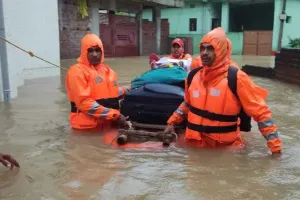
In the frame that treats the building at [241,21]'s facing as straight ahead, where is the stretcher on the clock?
The stretcher is roughly at 12 o'clock from the building.

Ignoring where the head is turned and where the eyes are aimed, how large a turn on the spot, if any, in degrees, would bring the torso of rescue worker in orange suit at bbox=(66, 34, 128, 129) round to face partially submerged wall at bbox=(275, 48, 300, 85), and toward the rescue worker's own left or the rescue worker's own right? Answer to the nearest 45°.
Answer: approximately 90° to the rescue worker's own left

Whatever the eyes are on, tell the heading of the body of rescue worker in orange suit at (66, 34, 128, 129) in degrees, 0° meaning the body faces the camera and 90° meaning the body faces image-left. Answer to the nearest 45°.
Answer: approximately 315°

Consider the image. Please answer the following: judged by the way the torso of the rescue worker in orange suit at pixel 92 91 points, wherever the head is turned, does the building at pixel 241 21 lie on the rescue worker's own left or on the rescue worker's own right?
on the rescue worker's own left

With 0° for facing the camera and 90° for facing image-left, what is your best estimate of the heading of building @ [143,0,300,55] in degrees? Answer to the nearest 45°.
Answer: approximately 0°
